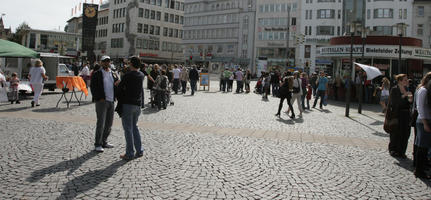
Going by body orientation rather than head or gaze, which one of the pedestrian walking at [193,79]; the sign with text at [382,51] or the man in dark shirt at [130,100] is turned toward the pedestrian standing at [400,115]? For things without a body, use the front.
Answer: the sign with text

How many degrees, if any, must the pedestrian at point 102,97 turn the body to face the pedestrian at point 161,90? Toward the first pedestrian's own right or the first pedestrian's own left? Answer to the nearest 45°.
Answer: approximately 135° to the first pedestrian's own left

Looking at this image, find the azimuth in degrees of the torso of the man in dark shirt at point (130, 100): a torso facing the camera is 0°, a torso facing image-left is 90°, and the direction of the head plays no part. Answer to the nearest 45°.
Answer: approximately 135°

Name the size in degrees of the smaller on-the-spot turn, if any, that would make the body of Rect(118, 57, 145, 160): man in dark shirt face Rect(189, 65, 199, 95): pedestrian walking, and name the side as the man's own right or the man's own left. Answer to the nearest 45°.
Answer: approximately 45° to the man's own right

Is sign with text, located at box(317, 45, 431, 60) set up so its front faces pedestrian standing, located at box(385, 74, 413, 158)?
yes

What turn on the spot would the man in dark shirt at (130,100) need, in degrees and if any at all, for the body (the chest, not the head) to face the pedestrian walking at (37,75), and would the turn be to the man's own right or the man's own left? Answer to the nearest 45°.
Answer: approximately 45° to the man's own right
